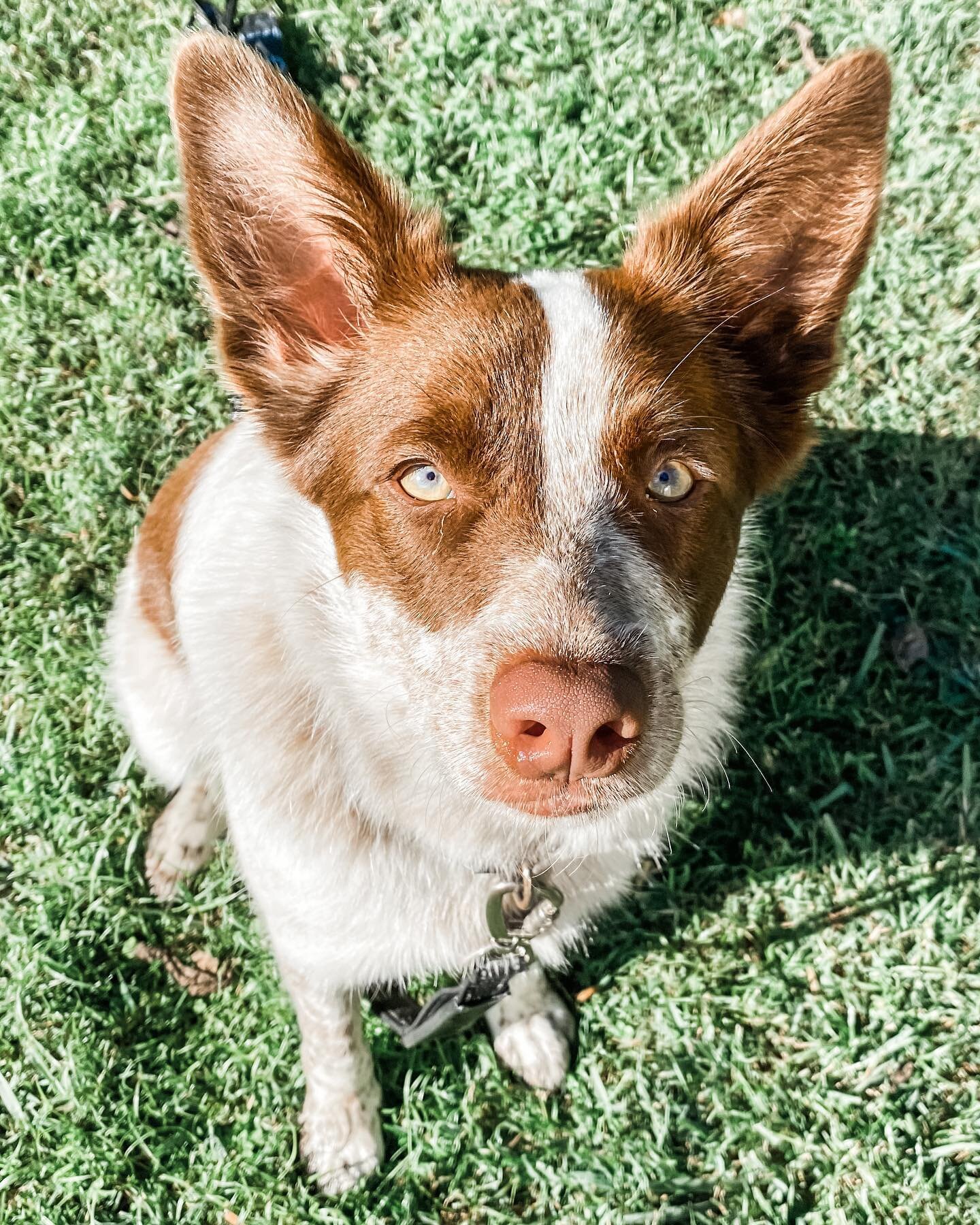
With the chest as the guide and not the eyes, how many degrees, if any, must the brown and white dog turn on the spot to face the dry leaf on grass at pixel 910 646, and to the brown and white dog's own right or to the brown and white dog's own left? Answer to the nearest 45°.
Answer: approximately 135° to the brown and white dog's own left

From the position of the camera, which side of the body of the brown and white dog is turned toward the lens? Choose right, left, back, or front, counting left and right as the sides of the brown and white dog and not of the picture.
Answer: front

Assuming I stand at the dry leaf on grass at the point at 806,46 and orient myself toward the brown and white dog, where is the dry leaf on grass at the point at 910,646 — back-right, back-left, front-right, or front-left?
front-left

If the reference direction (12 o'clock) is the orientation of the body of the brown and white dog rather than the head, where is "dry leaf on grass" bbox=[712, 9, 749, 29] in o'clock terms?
The dry leaf on grass is roughly at 7 o'clock from the brown and white dog.

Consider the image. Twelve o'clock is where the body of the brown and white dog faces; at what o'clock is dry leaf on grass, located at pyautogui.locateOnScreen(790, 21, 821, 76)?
The dry leaf on grass is roughly at 7 o'clock from the brown and white dog.
